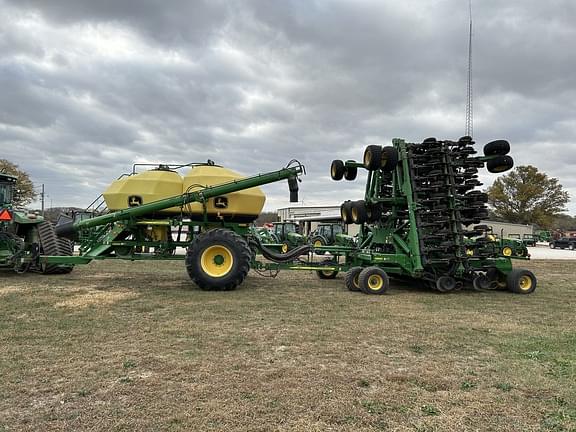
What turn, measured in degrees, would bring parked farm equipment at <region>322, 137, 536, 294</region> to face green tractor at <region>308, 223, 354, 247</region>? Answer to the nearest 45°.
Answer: approximately 90° to its right

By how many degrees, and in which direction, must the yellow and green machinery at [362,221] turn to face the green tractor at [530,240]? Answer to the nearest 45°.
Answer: approximately 135° to its right

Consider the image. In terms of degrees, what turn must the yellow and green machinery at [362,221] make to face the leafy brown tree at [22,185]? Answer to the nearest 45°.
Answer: approximately 45° to its right

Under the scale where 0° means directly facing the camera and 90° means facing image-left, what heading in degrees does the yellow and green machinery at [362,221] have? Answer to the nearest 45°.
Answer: approximately 90°

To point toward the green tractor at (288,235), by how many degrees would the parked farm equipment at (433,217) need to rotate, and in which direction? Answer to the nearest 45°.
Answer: approximately 45° to its right

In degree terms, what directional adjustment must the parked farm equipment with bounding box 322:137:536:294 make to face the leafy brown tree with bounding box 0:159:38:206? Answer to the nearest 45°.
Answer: approximately 45° to its right

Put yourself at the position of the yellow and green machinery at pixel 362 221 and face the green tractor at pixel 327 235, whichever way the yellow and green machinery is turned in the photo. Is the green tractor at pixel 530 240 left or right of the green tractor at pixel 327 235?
right

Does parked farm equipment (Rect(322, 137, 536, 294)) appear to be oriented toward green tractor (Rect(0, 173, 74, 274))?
yes

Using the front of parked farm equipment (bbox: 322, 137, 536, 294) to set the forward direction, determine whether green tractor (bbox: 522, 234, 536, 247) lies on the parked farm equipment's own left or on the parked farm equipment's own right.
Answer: on the parked farm equipment's own right

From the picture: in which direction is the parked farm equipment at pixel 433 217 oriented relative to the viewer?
to the viewer's left
